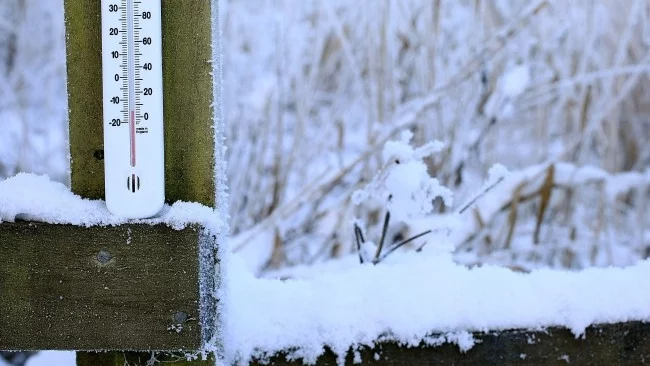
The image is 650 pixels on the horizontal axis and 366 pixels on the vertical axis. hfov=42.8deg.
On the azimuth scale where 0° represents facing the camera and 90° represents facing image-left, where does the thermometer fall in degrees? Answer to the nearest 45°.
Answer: approximately 0°
